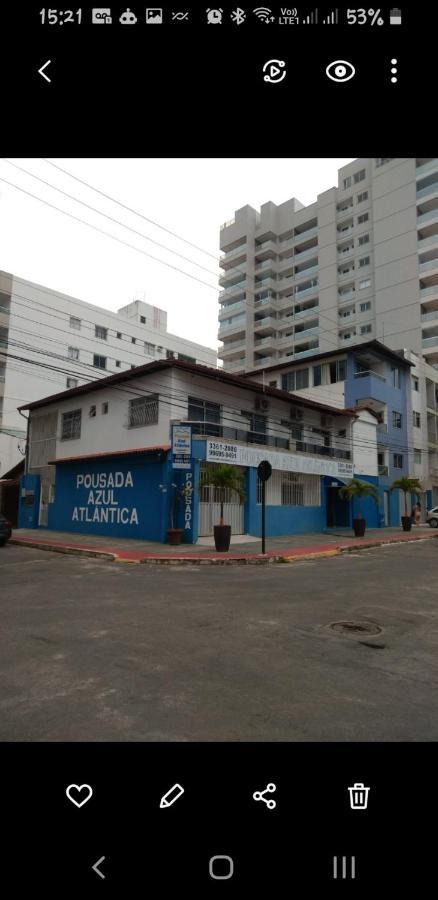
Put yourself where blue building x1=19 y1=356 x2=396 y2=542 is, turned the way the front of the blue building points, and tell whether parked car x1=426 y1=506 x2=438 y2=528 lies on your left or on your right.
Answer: on your left

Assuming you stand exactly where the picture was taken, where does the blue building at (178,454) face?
facing the viewer and to the right of the viewer

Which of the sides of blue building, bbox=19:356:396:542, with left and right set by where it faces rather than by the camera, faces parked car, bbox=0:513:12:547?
right

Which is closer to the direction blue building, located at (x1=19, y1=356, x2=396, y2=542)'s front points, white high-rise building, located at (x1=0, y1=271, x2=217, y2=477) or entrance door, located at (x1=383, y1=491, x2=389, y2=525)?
the entrance door

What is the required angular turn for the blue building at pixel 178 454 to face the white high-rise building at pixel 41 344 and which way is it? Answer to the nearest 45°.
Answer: approximately 180°

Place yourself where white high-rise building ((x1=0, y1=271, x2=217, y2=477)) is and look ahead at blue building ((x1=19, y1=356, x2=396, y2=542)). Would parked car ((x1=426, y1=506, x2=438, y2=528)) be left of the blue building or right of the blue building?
left

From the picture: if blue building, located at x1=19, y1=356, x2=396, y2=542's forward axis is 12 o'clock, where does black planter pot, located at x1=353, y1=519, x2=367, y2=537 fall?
The black planter pot is roughly at 10 o'clock from the blue building.

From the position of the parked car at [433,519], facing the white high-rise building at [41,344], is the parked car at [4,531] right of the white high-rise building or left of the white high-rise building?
left
